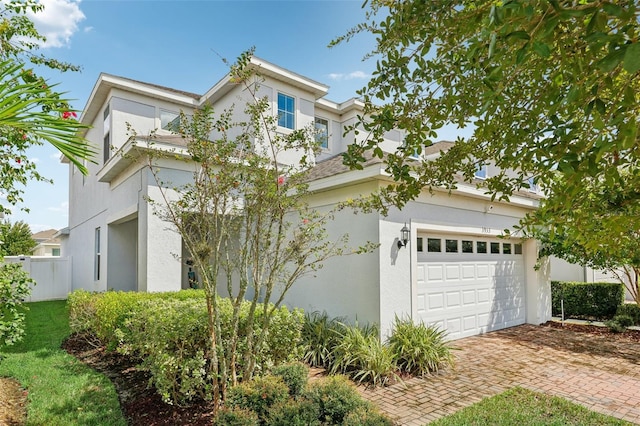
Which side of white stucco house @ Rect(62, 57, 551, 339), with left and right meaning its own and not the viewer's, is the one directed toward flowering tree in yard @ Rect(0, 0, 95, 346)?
right

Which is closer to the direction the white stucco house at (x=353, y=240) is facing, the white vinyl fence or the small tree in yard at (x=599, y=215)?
the small tree in yard

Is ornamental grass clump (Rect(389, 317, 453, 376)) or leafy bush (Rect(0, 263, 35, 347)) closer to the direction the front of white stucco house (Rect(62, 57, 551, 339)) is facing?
the ornamental grass clump

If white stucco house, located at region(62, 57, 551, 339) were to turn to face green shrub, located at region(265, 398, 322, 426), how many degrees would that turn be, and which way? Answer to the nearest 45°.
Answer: approximately 45° to its right

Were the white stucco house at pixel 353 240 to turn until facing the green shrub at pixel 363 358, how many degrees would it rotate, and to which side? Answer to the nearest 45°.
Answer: approximately 45° to its right

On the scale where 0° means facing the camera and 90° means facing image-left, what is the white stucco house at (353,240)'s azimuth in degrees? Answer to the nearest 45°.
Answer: approximately 315°

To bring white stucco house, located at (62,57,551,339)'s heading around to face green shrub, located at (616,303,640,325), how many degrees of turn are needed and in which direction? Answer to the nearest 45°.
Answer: approximately 45° to its left

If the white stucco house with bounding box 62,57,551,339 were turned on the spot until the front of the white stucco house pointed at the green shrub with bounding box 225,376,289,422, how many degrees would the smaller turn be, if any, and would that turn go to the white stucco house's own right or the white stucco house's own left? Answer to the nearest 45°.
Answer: approximately 45° to the white stucco house's own right
